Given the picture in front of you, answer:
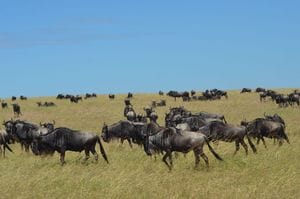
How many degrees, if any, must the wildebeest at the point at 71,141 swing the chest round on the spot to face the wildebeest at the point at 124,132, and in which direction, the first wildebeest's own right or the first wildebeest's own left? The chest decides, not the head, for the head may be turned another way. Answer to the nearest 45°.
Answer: approximately 135° to the first wildebeest's own right

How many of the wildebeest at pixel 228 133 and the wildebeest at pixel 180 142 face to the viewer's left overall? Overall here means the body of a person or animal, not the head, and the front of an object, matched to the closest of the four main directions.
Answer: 2

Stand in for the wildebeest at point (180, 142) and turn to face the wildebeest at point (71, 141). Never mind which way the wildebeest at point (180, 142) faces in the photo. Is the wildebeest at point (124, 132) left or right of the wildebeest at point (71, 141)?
right

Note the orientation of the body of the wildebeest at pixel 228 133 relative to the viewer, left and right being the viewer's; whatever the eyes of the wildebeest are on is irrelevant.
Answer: facing to the left of the viewer

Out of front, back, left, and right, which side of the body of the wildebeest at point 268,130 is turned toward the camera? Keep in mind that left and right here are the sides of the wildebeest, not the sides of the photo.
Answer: left

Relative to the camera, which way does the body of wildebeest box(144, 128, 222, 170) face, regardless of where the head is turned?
to the viewer's left

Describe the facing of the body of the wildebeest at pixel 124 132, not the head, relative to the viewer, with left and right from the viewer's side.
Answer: facing to the left of the viewer

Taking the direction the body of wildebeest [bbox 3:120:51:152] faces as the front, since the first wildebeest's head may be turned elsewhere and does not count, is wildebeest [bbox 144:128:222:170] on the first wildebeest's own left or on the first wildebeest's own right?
on the first wildebeest's own left

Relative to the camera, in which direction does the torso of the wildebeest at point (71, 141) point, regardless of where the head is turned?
to the viewer's left

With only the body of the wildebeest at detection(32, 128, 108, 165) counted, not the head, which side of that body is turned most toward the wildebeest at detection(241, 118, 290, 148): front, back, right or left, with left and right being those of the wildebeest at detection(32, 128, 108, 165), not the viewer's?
back

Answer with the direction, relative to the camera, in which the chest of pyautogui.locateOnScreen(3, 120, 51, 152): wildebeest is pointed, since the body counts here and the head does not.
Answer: to the viewer's left
